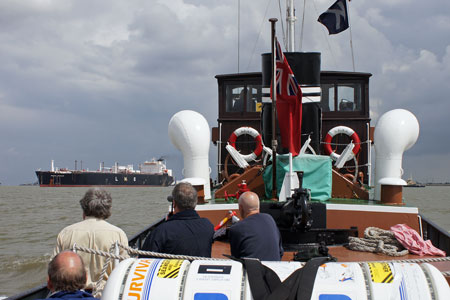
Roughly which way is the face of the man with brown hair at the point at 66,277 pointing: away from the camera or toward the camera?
away from the camera

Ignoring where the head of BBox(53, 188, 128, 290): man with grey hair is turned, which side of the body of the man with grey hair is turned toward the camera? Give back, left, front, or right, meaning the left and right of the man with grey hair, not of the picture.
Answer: back

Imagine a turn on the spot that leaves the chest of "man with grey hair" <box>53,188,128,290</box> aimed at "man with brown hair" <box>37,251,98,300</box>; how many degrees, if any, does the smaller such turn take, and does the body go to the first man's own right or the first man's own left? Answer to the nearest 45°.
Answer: approximately 180°

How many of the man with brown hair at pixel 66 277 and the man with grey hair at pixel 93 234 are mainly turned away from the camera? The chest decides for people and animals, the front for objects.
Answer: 2

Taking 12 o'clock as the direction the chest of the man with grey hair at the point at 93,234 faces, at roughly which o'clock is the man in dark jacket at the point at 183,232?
The man in dark jacket is roughly at 3 o'clock from the man with grey hair.

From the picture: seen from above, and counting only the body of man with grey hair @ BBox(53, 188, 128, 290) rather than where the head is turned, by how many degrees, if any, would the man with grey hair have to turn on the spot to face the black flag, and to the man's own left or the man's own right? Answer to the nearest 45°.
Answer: approximately 45° to the man's own right

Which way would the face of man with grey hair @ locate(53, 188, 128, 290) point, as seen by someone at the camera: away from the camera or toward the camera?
away from the camera

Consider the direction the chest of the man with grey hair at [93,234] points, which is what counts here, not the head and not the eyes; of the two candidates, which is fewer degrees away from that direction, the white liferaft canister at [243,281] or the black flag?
the black flag

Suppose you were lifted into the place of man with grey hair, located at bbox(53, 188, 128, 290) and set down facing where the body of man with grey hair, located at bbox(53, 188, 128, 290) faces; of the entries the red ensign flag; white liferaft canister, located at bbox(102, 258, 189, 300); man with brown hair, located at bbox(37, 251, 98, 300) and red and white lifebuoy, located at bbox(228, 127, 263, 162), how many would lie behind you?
2

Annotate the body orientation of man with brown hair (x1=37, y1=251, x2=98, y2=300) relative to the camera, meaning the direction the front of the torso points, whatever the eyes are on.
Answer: away from the camera
